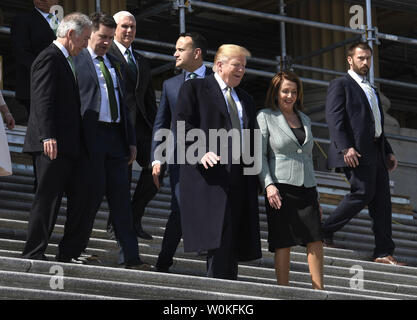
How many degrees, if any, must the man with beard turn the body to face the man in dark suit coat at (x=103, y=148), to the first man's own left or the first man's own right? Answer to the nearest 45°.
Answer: approximately 90° to the first man's own right

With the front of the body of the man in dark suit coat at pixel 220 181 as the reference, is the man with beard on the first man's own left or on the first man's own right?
on the first man's own left

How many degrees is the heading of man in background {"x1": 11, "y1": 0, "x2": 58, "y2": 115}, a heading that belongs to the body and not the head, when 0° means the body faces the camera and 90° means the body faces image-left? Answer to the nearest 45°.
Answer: approximately 315°

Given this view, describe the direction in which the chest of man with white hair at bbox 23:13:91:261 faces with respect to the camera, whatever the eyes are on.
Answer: to the viewer's right
